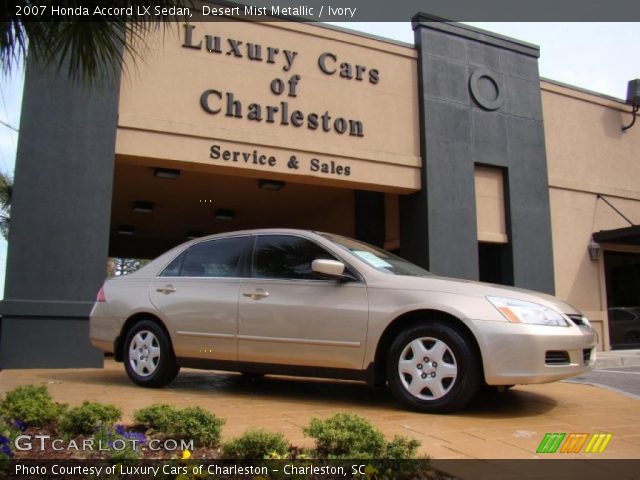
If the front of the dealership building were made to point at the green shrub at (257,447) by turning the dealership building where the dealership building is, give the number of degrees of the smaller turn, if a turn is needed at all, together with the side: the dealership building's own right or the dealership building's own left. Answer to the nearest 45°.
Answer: approximately 45° to the dealership building's own right

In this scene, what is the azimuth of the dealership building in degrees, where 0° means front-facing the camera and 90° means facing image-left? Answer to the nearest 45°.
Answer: approximately 315°

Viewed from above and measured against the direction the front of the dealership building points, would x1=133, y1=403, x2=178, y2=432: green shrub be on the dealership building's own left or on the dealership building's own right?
on the dealership building's own right

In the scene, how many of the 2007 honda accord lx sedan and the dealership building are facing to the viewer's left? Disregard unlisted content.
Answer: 0

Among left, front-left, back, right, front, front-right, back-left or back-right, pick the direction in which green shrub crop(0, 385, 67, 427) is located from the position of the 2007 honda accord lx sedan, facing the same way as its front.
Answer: right

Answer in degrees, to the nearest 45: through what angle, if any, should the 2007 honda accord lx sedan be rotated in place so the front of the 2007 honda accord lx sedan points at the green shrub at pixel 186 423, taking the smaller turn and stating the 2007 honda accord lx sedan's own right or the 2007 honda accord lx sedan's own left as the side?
approximately 90° to the 2007 honda accord lx sedan's own right

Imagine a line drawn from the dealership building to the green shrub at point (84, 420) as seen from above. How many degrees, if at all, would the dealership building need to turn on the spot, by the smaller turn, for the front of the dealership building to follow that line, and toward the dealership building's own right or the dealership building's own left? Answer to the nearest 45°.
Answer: approximately 45° to the dealership building's own right

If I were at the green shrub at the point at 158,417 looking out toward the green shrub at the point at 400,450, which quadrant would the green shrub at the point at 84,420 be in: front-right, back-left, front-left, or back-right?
back-right
